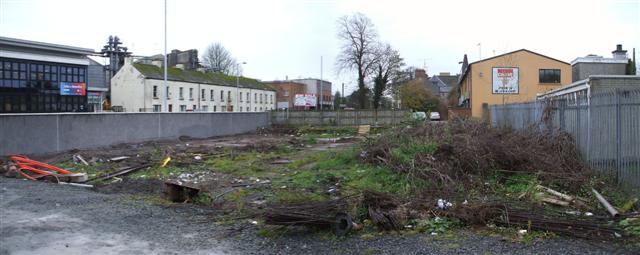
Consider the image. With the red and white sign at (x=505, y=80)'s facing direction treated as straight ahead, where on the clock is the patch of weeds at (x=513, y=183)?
The patch of weeds is roughly at 12 o'clock from the red and white sign.

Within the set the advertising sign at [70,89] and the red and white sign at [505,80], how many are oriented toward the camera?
2

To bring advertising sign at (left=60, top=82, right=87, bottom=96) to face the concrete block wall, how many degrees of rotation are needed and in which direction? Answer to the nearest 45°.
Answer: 0° — it already faces it

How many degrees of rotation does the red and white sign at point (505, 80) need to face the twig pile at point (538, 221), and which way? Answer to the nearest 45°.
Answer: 0° — it already faces it

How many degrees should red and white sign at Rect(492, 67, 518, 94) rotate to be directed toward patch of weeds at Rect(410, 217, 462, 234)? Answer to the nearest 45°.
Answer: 0° — it already faces it

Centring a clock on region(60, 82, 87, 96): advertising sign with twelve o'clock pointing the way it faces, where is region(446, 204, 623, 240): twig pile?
The twig pile is roughly at 12 o'clock from the advertising sign.

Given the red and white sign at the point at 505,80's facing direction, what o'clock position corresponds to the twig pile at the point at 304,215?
The twig pile is roughly at 12 o'clock from the red and white sign.

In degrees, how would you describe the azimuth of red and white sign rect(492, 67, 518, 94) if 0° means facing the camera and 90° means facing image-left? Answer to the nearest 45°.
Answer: approximately 0°

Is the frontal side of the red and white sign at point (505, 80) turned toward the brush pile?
yes
